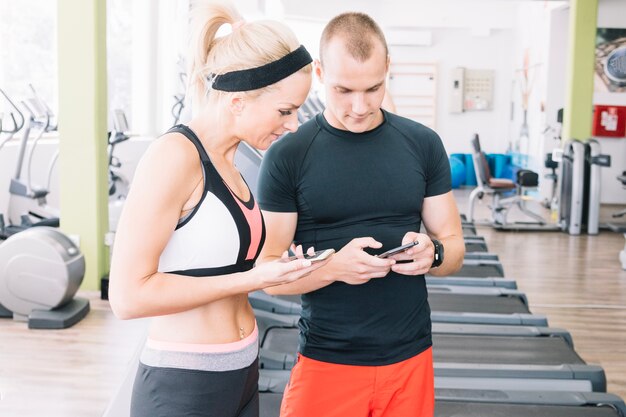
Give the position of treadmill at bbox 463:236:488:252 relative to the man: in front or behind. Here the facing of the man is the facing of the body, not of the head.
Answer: behind

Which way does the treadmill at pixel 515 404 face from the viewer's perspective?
to the viewer's left

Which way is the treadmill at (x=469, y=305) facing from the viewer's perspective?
to the viewer's left

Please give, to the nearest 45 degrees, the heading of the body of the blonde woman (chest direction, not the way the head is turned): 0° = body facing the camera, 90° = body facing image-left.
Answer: approximately 315°

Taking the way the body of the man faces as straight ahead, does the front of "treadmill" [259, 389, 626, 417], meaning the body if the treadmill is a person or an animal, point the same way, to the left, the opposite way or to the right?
to the right

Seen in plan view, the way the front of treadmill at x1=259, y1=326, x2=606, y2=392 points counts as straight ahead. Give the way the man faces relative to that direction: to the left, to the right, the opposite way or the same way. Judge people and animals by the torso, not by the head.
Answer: to the left

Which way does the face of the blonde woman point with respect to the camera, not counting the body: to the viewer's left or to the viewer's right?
to the viewer's right

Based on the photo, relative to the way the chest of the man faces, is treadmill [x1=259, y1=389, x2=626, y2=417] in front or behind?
behind

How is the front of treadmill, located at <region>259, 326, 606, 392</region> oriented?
to the viewer's left

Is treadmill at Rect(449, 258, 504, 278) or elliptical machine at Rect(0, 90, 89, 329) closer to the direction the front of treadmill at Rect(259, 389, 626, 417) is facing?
the elliptical machine

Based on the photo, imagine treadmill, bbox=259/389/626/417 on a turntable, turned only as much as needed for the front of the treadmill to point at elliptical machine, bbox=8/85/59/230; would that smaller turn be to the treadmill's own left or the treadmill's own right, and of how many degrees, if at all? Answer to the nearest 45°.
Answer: approximately 45° to the treadmill's own right
